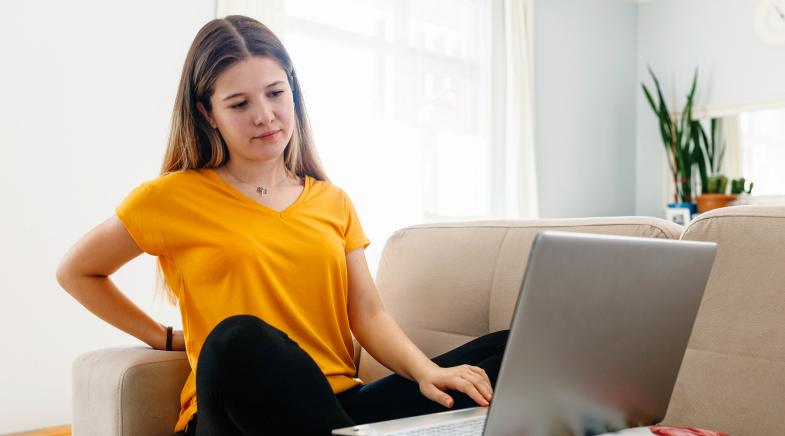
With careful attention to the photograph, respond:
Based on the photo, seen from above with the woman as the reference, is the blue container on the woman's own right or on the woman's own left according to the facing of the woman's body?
on the woman's own left

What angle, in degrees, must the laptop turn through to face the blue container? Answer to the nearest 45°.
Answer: approximately 45° to its right

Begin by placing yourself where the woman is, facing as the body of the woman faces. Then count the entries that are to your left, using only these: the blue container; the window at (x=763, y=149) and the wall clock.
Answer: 3

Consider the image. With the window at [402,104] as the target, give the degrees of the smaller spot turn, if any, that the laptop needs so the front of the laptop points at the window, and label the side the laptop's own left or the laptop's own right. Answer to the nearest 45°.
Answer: approximately 45° to the laptop's own right

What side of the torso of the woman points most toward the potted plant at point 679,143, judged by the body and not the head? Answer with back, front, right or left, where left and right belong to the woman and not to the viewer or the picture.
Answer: left

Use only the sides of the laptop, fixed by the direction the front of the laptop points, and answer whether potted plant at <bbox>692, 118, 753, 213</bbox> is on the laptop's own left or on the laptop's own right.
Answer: on the laptop's own right

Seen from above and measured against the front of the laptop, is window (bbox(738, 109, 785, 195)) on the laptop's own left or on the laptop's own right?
on the laptop's own right

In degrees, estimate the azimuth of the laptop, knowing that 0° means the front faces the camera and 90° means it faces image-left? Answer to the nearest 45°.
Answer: approximately 135°

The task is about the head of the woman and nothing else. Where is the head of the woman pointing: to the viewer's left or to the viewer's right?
to the viewer's right
